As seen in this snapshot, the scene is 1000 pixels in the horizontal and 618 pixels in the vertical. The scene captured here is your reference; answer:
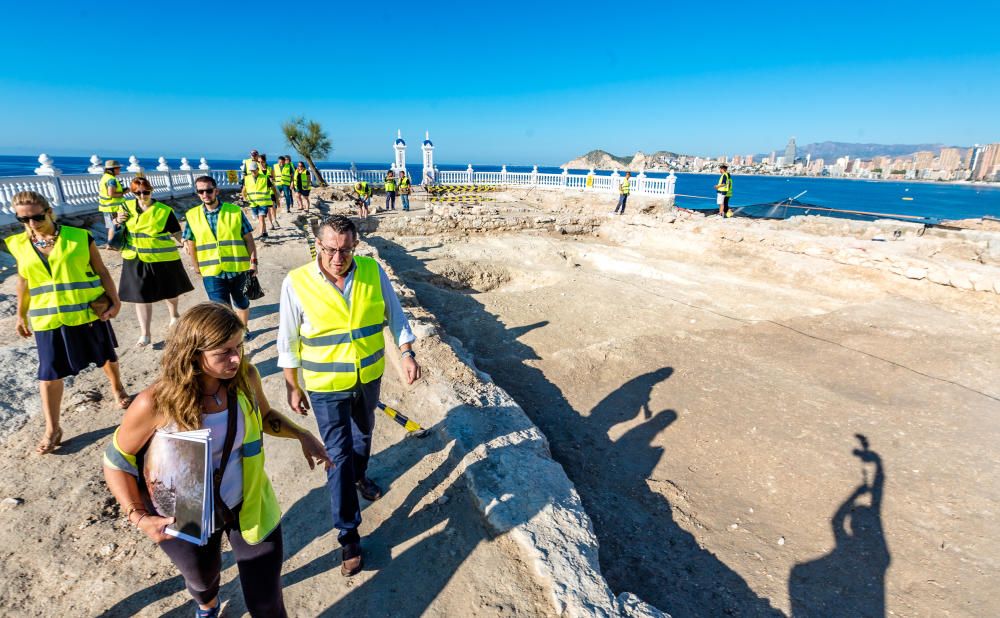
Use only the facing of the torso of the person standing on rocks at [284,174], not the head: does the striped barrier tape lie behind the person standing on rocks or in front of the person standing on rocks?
behind

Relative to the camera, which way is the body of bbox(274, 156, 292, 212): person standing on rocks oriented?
toward the camera

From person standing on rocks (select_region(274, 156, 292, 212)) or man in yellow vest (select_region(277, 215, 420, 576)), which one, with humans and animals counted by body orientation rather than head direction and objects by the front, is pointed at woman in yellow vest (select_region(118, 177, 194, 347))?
the person standing on rocks

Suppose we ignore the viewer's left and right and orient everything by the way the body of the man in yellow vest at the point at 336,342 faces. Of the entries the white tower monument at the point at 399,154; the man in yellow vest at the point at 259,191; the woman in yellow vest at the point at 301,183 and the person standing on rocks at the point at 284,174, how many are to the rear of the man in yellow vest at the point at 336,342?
4

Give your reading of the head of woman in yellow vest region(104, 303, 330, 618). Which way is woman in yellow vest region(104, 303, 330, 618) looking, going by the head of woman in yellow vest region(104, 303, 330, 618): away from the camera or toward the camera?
toward the camera

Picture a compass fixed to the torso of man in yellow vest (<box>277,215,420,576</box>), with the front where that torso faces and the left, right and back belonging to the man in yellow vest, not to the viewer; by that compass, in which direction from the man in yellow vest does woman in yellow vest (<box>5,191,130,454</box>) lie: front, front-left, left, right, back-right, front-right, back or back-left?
back-right

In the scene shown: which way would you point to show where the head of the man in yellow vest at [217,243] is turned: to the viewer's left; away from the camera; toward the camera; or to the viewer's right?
toward the camera

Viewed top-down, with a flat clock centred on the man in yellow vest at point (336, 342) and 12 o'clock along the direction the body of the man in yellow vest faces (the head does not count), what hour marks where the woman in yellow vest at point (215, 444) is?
The woman in yellow vest is roughly at 1 o'clock from the man in yellow vest.

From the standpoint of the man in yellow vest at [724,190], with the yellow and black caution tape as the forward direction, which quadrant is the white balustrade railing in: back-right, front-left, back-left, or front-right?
front-right

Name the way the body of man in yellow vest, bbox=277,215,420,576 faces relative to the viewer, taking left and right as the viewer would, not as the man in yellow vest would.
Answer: facing the viewer

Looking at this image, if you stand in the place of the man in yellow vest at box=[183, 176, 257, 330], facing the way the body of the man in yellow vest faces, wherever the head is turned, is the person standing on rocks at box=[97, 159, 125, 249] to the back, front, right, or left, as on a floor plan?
back

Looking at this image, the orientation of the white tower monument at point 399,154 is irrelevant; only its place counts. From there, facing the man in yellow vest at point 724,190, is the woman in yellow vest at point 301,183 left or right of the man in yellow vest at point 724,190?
right

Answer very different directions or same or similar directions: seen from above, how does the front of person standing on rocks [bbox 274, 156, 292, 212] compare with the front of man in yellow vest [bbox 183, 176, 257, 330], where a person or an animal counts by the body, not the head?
same or similar directions

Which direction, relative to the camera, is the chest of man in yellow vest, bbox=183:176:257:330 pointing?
toward the camera

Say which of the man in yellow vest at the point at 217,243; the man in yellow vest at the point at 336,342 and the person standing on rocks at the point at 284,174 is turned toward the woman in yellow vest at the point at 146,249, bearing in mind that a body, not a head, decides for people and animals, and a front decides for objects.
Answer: the person standing on rocks

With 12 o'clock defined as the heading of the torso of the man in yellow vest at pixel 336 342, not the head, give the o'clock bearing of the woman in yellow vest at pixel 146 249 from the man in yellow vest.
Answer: The woman in yellow vest is roughly at 5 o'clock from the man in yellow vest.

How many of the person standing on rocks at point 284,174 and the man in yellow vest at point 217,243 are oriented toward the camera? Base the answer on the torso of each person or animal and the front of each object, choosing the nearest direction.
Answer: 2

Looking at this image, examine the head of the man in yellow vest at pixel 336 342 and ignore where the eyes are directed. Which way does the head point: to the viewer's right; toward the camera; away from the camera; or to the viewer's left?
toward the camera

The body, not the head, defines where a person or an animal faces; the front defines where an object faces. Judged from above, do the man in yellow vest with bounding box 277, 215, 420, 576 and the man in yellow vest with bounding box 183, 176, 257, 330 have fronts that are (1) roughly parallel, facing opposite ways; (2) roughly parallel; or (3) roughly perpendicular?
roughly parallel
